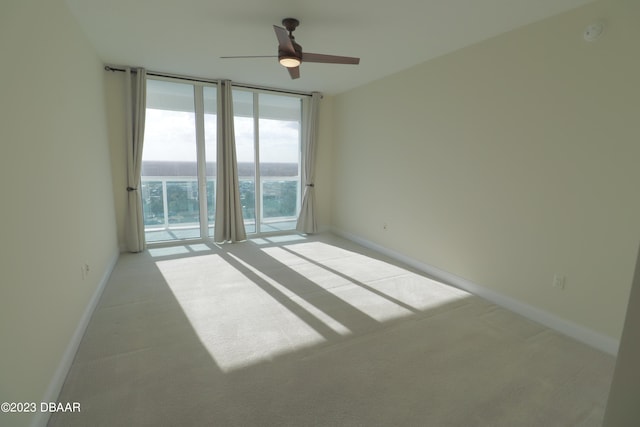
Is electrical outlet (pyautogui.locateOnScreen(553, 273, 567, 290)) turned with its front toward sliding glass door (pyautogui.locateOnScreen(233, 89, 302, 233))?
no

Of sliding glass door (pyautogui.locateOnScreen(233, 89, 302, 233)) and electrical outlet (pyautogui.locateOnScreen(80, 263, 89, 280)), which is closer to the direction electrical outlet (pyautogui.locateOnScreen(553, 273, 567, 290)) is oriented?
the electrical outlet

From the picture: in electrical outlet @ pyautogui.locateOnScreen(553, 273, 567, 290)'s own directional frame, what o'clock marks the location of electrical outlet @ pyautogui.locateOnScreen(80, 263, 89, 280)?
electrical outlet @ pyautogui.locateOnScreen(80, 263, 89, 280) is roughly at 12 o'clock from electrical outlet @ pyautogui.locateOnScreen(553, 273, 567, 290).

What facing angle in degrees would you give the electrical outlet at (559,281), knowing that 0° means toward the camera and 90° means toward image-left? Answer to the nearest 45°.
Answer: approximately 45°

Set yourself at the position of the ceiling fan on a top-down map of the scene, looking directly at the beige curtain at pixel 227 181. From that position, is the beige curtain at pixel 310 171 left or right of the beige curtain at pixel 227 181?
right

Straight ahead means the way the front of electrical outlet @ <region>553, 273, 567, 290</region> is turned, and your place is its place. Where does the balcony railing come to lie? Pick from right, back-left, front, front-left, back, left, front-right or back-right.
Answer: front-right

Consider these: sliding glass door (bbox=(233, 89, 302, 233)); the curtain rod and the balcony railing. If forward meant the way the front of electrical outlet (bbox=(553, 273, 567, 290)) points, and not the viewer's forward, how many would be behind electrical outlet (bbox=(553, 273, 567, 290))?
0

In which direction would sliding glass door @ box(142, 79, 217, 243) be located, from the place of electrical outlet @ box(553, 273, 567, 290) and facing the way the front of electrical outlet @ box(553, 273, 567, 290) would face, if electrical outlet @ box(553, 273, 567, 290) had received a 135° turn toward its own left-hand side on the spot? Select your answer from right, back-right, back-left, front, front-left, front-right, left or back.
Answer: back

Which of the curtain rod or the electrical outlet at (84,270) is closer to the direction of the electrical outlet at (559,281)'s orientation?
the electrical outlet

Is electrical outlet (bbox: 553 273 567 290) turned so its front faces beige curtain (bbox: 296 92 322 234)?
no

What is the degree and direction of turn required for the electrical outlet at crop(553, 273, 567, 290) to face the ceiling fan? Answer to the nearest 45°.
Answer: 0° — it already faces it

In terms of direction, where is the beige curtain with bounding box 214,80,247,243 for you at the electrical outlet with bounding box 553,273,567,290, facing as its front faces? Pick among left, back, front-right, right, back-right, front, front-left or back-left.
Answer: front-right
